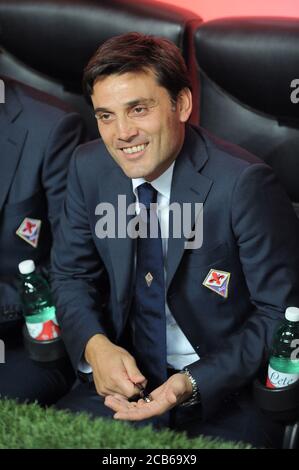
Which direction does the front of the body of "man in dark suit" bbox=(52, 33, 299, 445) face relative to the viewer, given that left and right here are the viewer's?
facing the viewer and to the left of the viewer

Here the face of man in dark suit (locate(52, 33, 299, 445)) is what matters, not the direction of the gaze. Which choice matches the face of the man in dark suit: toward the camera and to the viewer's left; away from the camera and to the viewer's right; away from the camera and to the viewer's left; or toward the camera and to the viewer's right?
toward the camera and to the viewer's left
